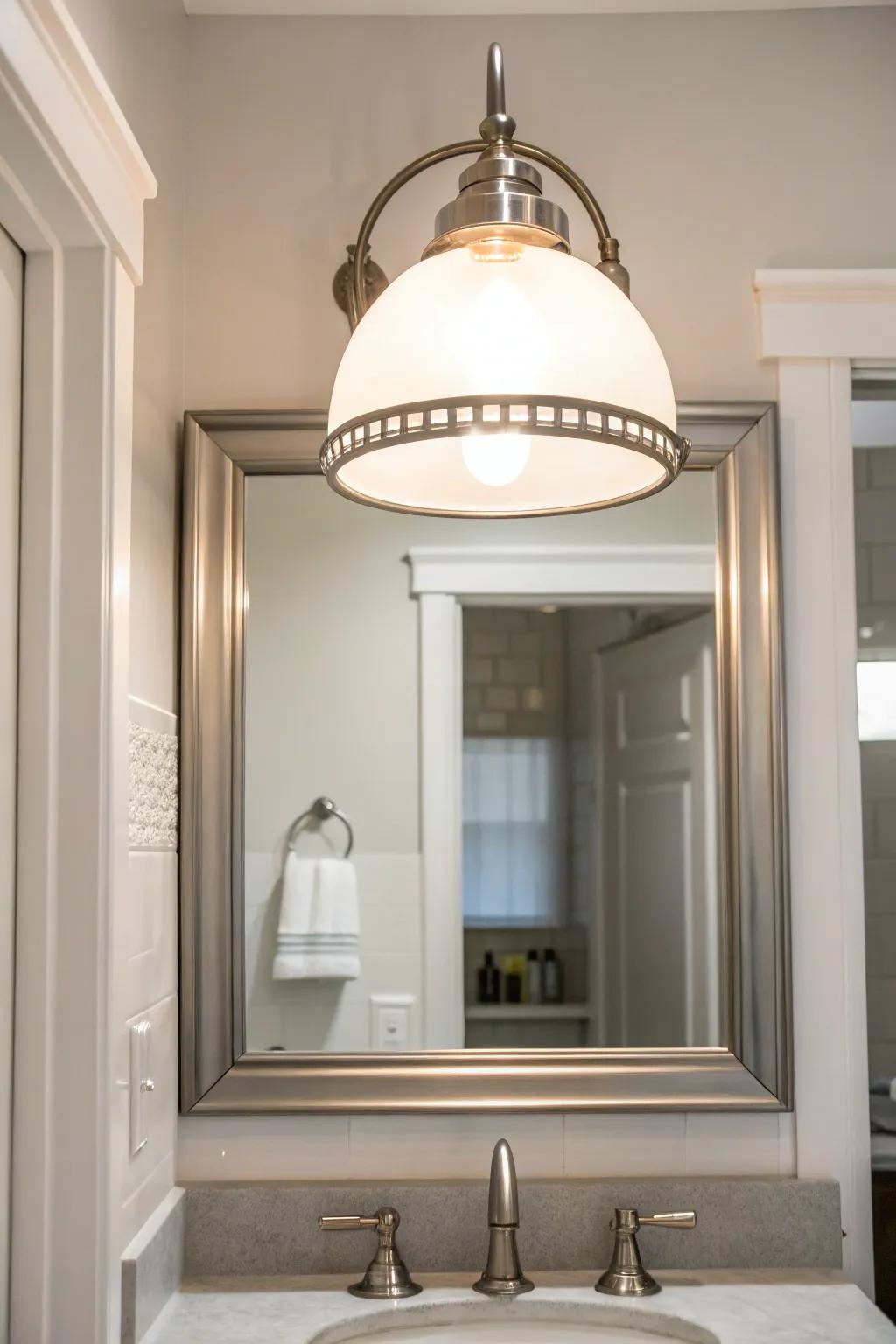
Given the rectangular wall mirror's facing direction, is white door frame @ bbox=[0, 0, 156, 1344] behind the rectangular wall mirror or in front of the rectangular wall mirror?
in front

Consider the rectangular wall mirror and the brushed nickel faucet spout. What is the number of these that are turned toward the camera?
2
